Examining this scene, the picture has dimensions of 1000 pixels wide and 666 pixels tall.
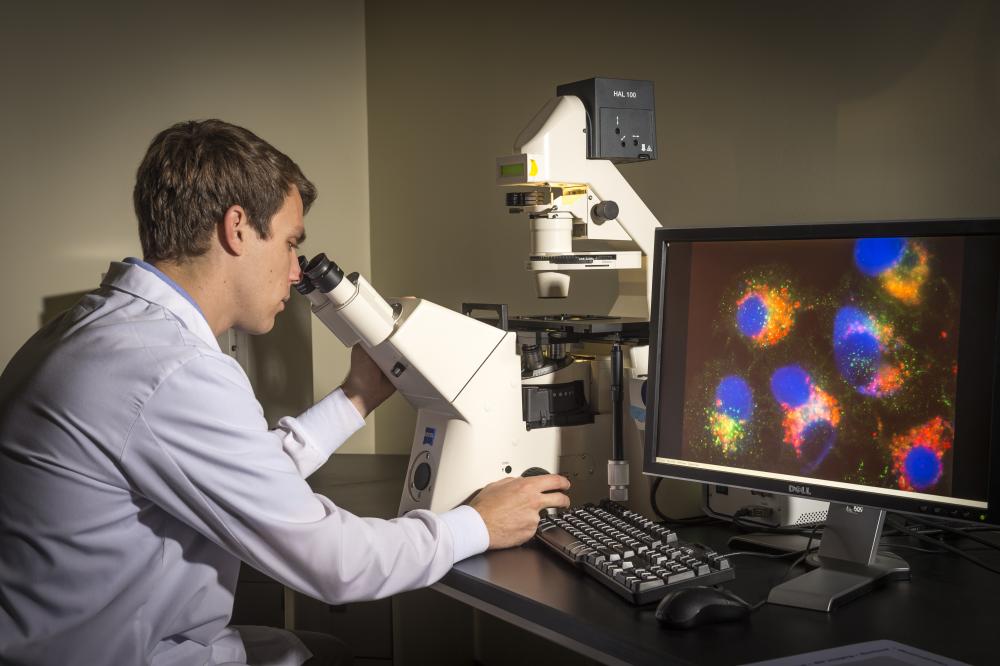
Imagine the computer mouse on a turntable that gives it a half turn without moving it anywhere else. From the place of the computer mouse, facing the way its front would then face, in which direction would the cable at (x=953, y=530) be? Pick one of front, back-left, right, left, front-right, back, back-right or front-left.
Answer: back-right

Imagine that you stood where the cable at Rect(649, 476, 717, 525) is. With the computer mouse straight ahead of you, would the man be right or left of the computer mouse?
right

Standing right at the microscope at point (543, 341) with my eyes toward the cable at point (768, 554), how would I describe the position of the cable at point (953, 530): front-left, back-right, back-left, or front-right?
front-left

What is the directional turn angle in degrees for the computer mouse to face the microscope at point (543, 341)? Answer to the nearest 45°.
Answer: approximately 135° to its left

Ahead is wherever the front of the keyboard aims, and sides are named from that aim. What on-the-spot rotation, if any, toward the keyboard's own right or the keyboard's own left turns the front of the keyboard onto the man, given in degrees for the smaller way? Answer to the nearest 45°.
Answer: approximately 45° to the keyboard's own right

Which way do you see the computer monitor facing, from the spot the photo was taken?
facing the viewer and to the left of the viewer

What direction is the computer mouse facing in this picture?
to the viewer's right

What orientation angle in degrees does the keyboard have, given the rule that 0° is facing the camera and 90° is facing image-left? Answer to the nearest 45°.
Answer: approximately 45°

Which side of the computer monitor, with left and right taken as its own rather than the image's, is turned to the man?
front

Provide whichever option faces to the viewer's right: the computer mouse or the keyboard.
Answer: the computer mouse

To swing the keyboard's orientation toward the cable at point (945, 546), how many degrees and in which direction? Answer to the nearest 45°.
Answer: approximately 135° to its left

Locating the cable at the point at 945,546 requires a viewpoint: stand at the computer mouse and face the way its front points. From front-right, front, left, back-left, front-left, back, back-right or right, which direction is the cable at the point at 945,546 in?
front-left

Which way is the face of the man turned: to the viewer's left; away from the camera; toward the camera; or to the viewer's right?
to the viewer's right

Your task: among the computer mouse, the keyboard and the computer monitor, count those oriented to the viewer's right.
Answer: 1

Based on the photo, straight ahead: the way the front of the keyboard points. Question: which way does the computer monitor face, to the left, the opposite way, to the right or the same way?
the same way
